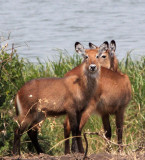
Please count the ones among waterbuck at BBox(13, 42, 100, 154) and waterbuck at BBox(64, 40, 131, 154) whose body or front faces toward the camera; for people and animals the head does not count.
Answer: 0

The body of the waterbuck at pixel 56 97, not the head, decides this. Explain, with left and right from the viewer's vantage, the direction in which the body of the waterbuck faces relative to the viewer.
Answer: facing to the right of the viewer
